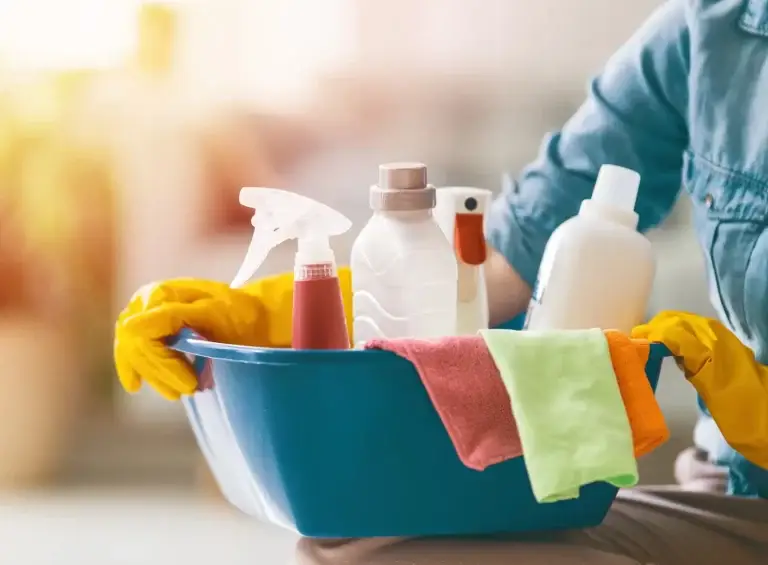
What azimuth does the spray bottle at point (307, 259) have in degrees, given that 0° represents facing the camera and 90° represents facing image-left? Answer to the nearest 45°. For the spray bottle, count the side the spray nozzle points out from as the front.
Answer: approximately 90°
